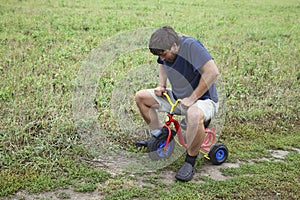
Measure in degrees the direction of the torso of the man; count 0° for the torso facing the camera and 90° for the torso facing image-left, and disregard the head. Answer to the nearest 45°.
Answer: approximately 45°
